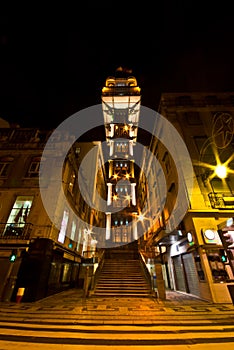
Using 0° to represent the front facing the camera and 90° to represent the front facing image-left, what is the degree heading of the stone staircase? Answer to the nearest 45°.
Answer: approximately 0°

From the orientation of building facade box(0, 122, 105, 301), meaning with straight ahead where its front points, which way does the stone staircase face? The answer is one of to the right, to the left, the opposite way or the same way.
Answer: to the right

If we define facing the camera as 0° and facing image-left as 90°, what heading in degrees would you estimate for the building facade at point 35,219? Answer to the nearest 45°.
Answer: approximately 315°

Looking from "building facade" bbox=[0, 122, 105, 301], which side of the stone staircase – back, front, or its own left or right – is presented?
right

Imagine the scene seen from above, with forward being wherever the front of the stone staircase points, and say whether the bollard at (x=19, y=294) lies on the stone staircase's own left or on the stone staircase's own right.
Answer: on the stone staircase's own right
